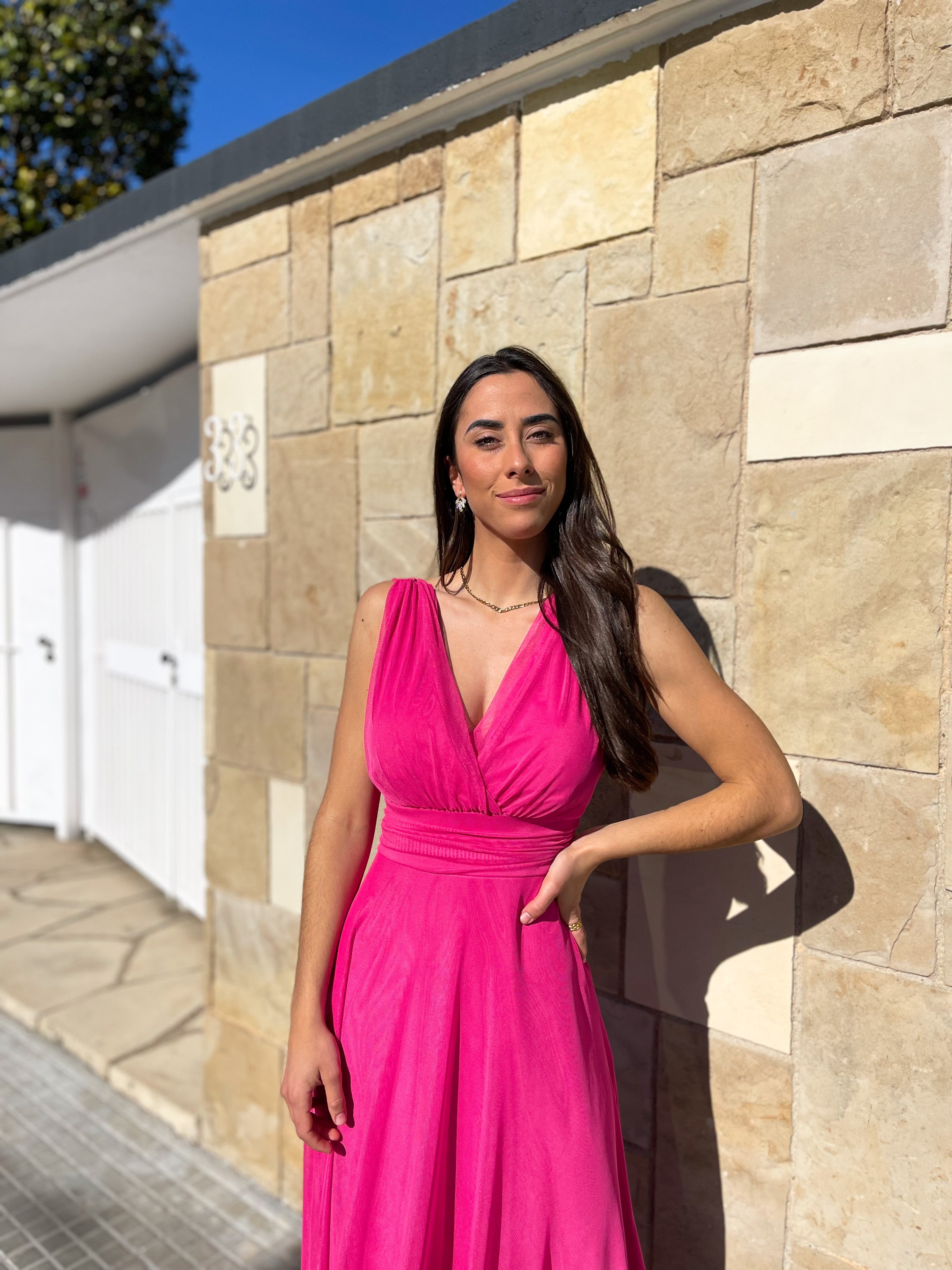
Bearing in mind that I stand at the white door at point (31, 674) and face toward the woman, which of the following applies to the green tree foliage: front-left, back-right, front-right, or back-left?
back-left

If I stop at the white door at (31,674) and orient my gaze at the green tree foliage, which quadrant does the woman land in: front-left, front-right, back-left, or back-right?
back-right

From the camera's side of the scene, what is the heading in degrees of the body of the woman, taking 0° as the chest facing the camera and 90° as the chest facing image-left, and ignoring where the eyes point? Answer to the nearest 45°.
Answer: approximately 0°

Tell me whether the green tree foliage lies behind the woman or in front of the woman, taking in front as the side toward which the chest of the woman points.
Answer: behind

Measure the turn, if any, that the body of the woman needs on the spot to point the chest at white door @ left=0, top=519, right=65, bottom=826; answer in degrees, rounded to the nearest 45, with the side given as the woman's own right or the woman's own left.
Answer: approximately 135° to the woman's own right
